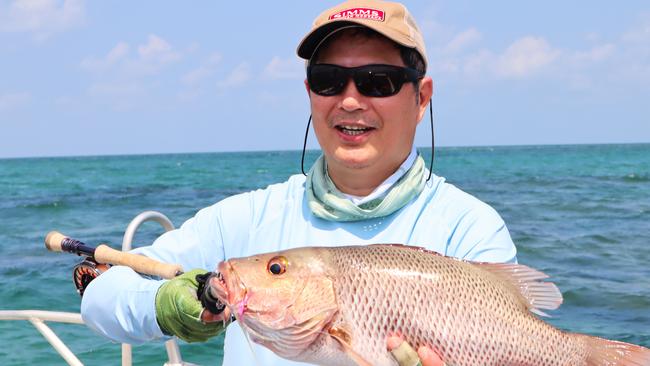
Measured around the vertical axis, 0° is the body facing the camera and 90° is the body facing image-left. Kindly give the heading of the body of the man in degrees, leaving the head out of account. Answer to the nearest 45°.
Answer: approximately 0°
